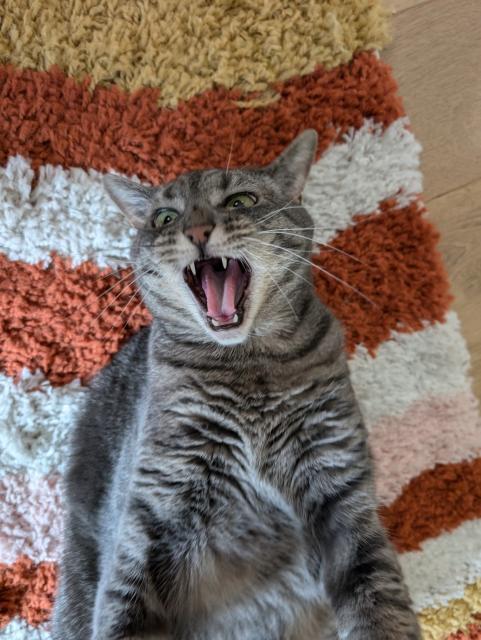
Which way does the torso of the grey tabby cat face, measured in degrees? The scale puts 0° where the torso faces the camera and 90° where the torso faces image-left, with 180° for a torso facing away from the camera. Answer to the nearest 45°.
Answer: approximately 0°
